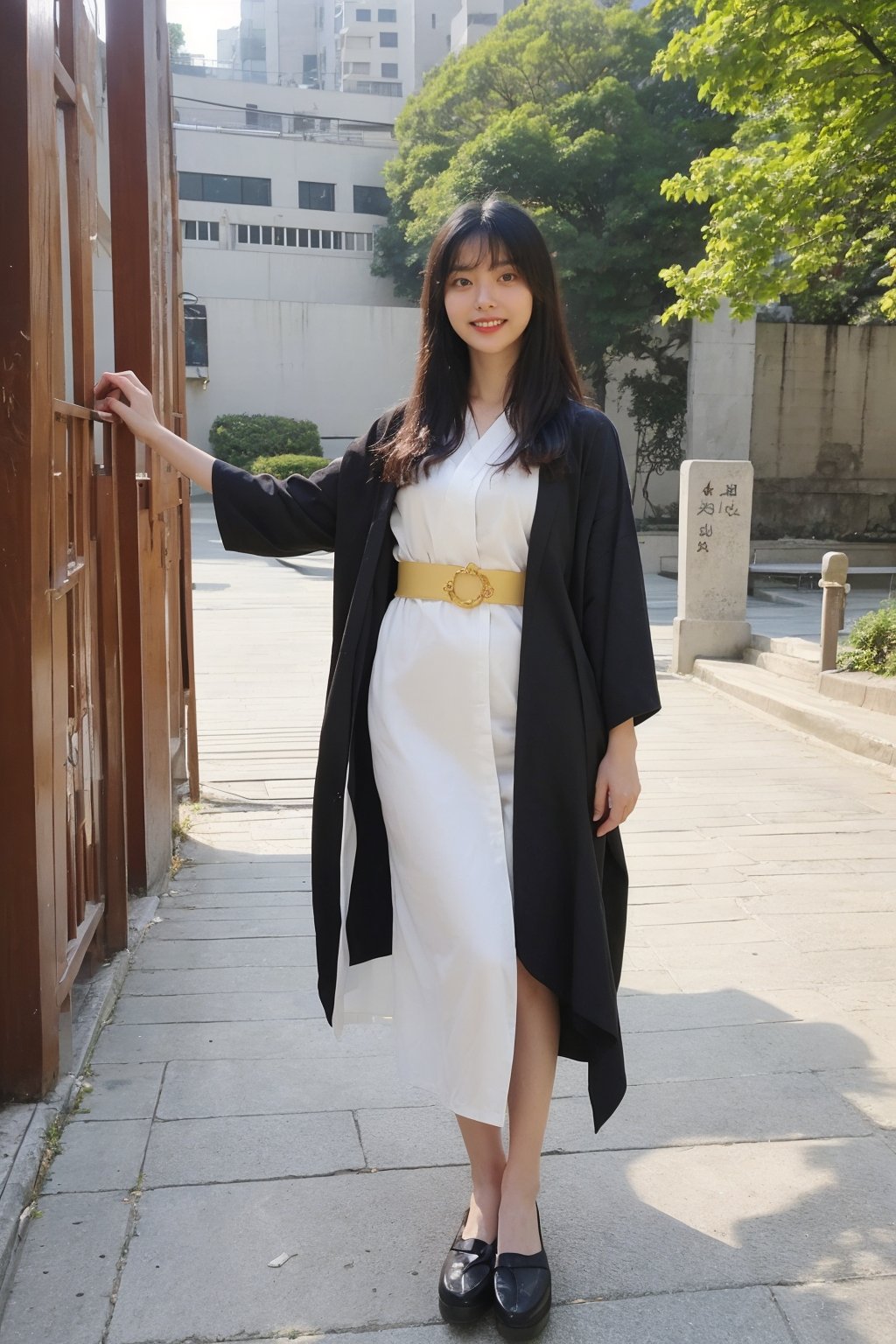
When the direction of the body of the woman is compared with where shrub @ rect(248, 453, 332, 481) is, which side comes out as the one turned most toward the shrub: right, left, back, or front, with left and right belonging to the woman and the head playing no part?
back

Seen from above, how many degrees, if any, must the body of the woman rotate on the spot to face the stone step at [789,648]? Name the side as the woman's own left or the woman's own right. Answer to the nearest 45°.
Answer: approximately 180°

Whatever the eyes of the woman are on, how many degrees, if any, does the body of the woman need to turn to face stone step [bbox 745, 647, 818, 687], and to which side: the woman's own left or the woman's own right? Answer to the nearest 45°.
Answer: approximately 180°

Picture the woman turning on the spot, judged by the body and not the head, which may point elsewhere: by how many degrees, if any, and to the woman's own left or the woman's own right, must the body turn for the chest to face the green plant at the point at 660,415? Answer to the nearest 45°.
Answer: approximately 180°

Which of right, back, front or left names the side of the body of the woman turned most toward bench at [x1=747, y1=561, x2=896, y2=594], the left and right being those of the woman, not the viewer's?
back

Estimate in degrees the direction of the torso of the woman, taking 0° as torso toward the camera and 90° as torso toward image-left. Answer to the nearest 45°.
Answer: approximately 0°

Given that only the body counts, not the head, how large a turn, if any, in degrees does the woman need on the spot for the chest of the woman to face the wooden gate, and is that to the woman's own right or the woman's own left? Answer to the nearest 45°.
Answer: approximately 135° to the woman's own right

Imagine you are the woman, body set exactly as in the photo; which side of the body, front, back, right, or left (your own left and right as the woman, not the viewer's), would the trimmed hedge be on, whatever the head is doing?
back

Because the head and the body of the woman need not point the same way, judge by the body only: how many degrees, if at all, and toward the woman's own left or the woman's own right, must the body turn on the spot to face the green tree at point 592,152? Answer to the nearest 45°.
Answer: approximately 180°

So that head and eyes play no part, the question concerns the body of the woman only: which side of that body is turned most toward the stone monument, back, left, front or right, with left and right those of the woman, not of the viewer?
back

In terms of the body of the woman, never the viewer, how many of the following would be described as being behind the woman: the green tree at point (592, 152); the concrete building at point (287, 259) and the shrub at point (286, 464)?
3
